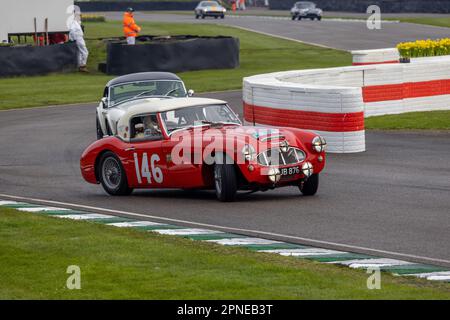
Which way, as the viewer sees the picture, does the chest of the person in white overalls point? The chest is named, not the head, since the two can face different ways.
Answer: to the viewer's right

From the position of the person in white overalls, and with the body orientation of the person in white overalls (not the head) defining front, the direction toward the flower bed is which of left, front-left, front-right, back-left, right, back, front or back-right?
front-right

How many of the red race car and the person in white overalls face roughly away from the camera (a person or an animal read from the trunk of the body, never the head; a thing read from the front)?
0

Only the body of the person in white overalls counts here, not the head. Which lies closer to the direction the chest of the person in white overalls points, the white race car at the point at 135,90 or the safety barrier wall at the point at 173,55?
the safety barrier wall

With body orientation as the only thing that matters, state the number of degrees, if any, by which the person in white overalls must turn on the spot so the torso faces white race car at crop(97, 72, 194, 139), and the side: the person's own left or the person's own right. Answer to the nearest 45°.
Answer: approximately 90° to the person's own right

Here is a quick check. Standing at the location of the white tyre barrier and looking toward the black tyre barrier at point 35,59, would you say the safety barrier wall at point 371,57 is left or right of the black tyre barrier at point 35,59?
right

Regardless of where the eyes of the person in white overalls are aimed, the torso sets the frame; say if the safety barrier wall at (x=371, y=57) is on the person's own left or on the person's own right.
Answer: on the person's own right

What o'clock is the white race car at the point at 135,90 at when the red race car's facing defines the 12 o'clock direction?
The white race car is roughly at 7 o'clock from the red race car.

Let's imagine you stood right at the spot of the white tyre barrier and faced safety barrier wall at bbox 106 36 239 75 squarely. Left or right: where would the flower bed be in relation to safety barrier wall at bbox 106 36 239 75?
right

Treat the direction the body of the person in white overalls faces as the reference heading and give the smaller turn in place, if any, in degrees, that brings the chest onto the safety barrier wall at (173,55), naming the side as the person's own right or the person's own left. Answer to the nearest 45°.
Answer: approximately 45° to the person's own right

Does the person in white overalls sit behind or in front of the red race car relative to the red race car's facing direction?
behind

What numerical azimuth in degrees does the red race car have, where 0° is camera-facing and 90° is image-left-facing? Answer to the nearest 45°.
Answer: approximately 315°

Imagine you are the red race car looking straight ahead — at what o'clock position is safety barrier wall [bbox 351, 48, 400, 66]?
The safety barrier wall is roughly at 8 o'clock from the red race car.
